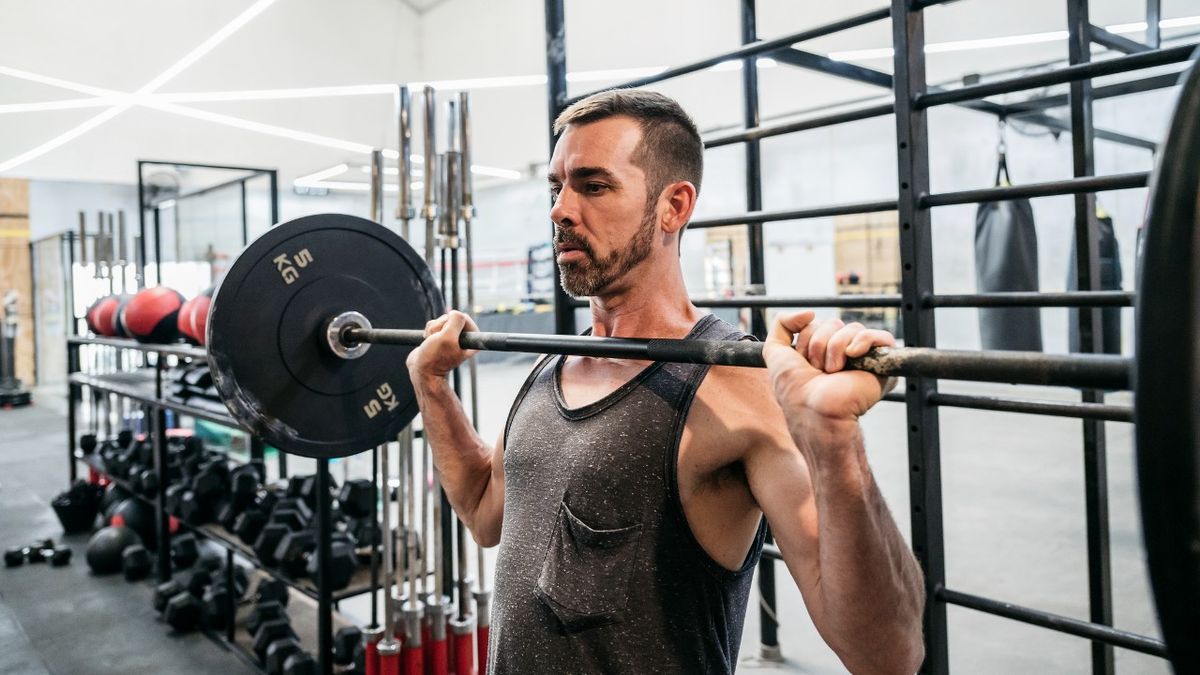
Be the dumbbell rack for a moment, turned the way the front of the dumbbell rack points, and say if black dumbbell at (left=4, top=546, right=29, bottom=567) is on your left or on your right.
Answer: on your right

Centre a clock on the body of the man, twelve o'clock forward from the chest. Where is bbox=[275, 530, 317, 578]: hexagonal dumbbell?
The hexagonal dumbbell is roughly at 3 o'clock from the man.

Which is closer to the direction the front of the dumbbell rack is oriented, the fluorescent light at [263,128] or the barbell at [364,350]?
the barbell

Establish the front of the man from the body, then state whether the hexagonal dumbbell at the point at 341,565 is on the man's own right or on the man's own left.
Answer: on the man's own right

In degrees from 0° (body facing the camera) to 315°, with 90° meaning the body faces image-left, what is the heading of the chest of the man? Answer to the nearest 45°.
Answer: approximately 45°

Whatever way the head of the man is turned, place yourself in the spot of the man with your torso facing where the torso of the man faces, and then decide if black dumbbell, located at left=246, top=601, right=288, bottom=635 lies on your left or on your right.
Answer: on your right

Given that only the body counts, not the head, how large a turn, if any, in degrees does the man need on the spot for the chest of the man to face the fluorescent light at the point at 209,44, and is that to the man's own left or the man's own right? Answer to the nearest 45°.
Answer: approximately 90° to the man's own right

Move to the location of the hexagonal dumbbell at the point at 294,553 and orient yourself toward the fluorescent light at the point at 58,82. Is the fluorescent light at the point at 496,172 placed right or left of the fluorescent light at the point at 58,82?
right

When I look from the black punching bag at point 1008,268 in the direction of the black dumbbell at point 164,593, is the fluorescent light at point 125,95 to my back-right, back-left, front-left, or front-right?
front-right

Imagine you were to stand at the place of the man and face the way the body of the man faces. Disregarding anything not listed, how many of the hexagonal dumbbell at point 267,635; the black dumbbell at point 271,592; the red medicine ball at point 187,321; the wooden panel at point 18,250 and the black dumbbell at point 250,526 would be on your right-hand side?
5

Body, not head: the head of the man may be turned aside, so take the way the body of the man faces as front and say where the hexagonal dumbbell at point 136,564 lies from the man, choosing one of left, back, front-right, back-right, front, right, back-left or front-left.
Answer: right

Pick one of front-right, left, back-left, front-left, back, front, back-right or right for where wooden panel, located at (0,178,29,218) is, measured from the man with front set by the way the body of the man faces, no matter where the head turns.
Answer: right

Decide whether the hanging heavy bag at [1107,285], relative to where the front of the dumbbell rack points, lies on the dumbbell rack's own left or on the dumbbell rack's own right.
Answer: on the dumbbell rack's own left
